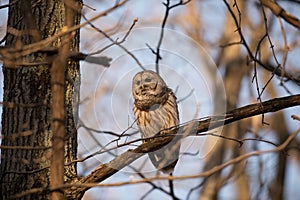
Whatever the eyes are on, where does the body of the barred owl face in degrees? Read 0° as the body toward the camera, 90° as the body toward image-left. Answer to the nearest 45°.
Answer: approximately 45°
